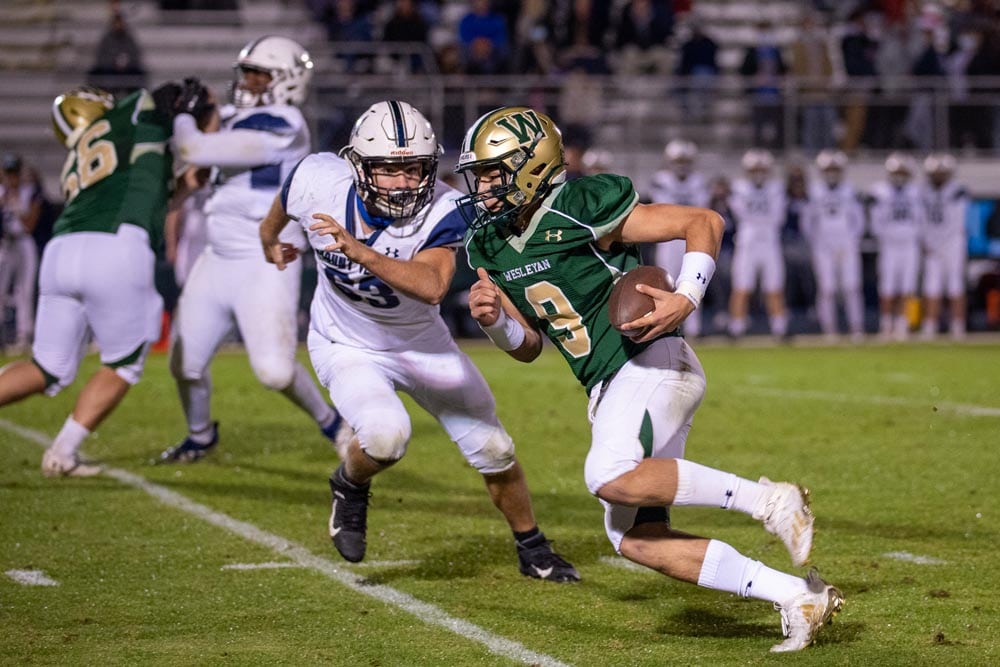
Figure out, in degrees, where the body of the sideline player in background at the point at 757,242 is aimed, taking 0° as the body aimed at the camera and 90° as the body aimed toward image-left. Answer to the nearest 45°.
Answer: approximately 0°

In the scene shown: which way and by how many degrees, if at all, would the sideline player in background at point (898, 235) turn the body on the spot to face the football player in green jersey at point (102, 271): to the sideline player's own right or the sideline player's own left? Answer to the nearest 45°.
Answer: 0° — they already face them

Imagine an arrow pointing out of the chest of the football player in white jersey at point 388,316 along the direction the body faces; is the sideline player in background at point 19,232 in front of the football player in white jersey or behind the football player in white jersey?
behind

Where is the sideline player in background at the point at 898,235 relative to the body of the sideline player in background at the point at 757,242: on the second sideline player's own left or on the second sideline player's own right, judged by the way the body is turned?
on the second sideline player's own left

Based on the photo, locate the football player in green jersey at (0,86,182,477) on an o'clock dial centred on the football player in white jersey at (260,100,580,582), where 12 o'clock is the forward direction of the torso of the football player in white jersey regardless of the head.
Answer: The football player in green jersey is roughly at 5 o'clock from the football player in white jersey.

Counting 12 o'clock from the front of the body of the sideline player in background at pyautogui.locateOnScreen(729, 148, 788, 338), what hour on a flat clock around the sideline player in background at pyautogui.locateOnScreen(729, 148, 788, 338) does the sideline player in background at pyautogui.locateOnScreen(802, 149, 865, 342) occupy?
the sideline player in background at pyautogui.locateOnScreen(802, 149, 865, 342) is roughly at 8 o'clock from the sideline player in background at pyautogui.locateOnScreen(729, 148, 788, 338).

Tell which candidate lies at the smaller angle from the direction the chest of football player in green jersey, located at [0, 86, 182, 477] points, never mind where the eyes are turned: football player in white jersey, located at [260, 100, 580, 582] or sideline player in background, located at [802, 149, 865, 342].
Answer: the sideline player in background

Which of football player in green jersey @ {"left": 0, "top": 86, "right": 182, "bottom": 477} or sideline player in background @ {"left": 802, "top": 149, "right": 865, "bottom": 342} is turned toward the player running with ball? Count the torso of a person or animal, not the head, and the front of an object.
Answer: the sideline player in background

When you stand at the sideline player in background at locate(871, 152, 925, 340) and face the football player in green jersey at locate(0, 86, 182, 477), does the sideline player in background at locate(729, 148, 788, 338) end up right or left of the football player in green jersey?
right
